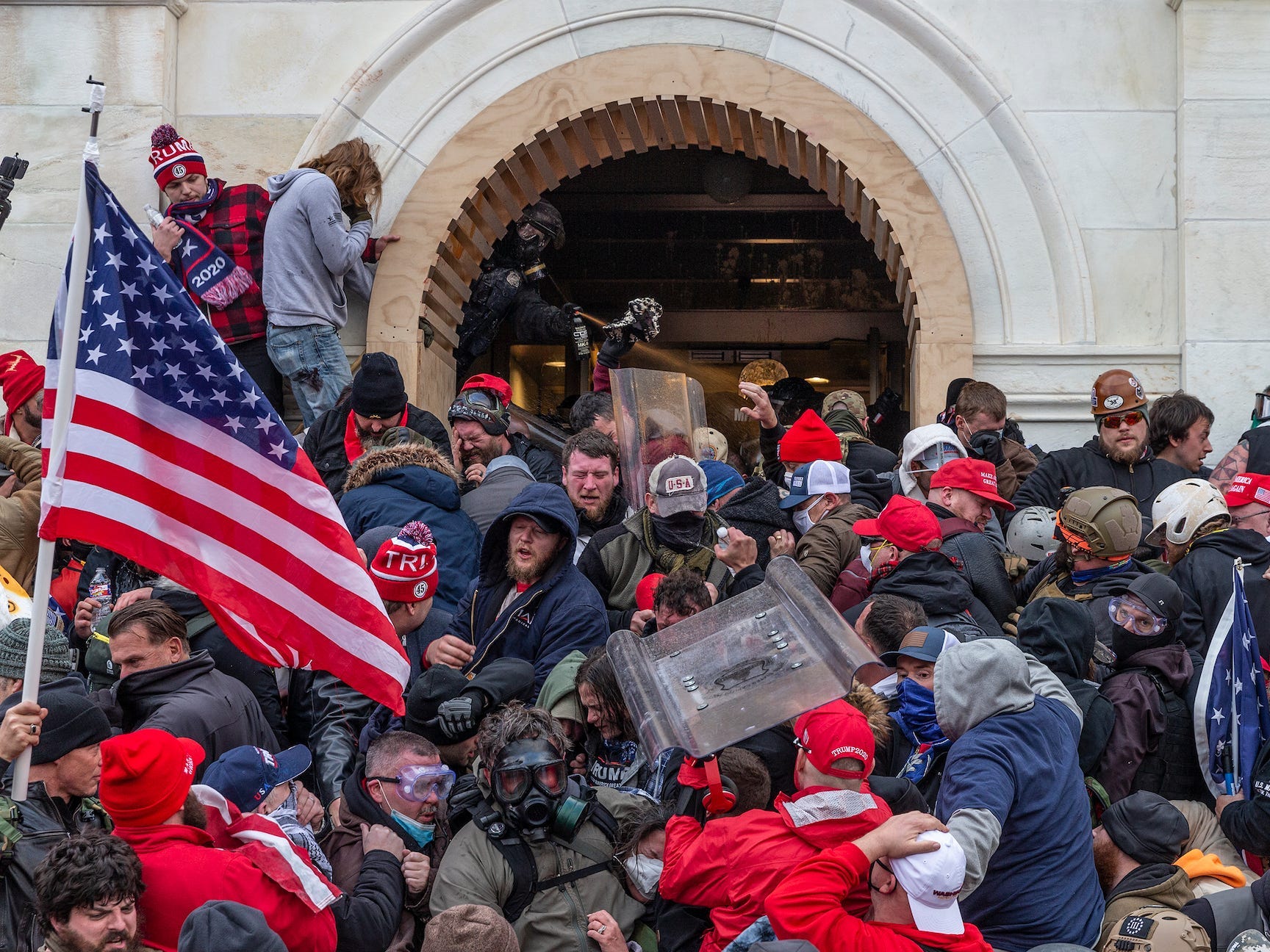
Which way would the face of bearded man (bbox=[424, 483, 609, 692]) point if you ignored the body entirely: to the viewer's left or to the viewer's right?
to the viewer's left

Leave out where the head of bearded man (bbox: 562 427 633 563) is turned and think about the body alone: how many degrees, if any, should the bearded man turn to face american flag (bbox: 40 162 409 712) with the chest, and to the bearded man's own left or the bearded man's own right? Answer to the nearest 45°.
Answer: approximately 45° to the bearded man's own right

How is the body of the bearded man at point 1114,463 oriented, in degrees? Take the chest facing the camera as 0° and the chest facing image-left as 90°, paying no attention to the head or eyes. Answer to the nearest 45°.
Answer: approximately 0°

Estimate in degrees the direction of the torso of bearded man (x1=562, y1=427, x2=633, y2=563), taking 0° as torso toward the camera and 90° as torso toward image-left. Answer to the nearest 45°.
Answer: approximately 0°

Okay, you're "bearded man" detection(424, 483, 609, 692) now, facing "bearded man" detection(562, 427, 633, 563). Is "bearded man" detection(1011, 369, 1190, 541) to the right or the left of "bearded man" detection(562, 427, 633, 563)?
right

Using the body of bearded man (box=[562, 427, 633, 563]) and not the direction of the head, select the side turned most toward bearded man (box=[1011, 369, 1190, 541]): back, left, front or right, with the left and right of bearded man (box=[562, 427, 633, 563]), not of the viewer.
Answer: left

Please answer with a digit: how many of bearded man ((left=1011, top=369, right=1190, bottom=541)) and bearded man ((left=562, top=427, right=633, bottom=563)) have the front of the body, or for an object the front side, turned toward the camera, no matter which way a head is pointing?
2
